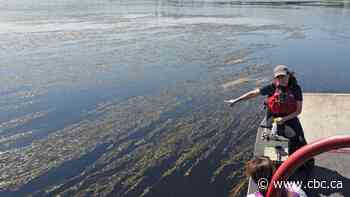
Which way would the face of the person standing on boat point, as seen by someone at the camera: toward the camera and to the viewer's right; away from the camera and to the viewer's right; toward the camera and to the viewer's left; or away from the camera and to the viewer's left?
toward the camera and to the viewer's left

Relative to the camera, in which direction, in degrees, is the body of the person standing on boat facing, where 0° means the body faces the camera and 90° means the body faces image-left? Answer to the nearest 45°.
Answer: approximately 45°
